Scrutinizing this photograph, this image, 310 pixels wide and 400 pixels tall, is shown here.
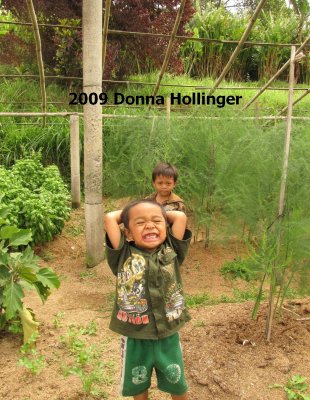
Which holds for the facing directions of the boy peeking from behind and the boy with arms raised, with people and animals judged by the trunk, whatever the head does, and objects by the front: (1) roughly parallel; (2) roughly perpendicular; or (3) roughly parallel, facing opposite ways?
roughly parallel

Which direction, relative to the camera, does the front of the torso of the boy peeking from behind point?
toward the camera

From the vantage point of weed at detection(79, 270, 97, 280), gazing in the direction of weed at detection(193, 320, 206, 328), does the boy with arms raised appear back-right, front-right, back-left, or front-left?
front-right

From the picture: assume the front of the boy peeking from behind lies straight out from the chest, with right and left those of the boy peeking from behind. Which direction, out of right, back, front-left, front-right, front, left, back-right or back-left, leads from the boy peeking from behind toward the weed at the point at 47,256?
back-right

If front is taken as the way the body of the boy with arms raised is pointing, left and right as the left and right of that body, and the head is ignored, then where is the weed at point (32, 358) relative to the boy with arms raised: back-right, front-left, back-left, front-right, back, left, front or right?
back-right

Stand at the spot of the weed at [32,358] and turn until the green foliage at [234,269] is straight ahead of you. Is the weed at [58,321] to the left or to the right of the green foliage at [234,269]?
left

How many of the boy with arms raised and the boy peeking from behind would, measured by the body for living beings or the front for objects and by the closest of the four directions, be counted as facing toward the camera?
2

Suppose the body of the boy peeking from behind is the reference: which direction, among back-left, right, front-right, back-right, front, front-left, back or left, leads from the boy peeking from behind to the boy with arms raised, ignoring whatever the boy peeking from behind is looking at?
front

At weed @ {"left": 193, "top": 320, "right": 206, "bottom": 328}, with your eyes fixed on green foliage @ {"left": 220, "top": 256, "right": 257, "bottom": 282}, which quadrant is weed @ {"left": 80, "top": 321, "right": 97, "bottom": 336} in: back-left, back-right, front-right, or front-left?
back-left

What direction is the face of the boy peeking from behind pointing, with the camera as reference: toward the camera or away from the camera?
toward the camera

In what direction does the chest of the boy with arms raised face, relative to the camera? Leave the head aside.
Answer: toward the camera

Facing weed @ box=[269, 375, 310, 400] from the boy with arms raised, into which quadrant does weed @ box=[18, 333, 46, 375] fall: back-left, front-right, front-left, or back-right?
back-left

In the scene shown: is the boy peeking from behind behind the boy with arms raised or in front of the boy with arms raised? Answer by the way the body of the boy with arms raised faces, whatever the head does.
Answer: behind
